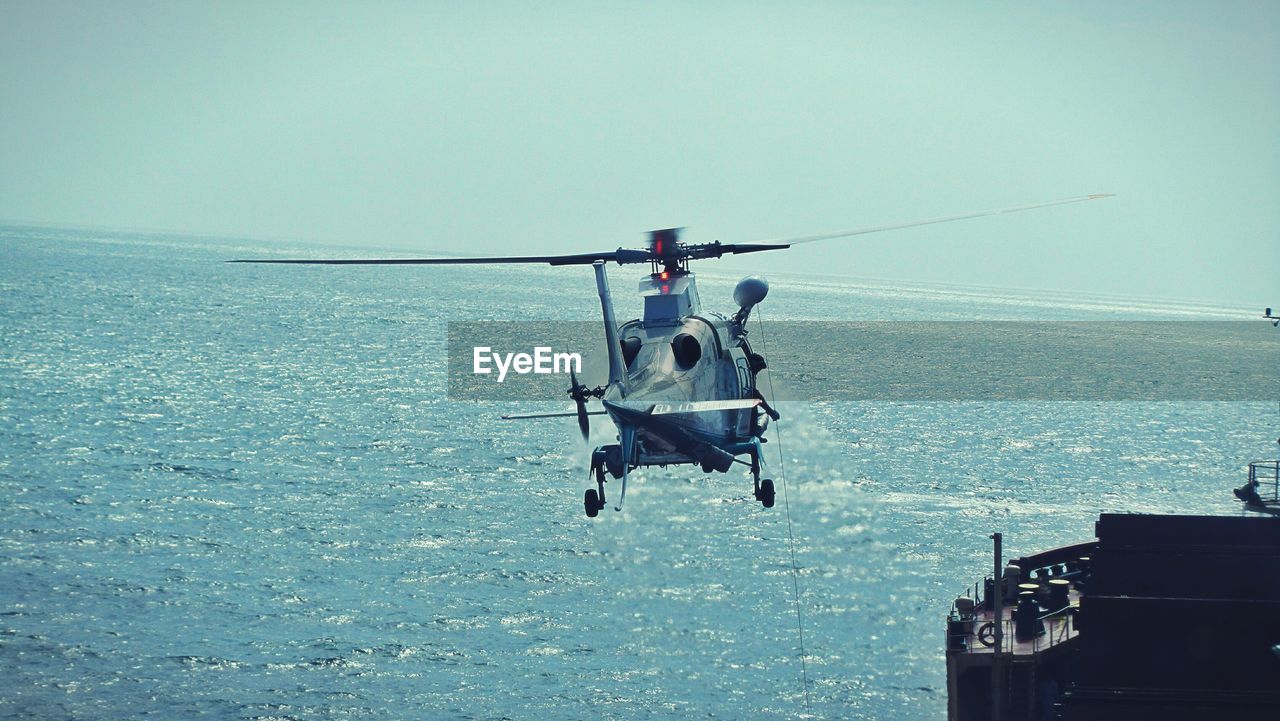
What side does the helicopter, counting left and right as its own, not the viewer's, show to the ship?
front

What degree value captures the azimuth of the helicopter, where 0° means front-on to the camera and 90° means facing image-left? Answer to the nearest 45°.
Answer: approximately 180°
